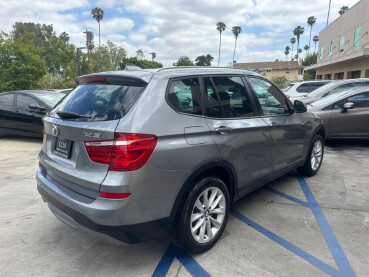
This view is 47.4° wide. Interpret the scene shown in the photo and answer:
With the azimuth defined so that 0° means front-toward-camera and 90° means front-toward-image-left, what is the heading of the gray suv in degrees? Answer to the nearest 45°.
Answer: approximately 225°

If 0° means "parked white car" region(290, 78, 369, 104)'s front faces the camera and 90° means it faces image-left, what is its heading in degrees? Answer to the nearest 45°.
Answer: approximately 45°

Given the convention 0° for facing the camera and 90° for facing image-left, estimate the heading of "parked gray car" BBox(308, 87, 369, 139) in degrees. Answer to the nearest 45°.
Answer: approximately 45°

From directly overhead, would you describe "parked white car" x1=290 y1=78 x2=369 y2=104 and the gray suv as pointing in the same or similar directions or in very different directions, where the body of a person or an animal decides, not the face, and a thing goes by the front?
very different directions

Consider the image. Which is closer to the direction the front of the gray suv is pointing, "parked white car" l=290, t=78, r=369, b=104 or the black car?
the parked white car

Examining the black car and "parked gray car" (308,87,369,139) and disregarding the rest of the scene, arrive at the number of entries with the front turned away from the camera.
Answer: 0

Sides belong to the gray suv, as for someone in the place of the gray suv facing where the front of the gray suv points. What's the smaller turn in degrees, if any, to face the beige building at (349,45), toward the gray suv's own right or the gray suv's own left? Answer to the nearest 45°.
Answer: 0° — it already faces it

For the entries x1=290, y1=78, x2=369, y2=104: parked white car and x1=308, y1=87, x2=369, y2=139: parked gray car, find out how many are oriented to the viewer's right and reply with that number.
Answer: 0

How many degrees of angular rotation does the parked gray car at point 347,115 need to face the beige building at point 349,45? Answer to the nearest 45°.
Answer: approximately 135° to its right

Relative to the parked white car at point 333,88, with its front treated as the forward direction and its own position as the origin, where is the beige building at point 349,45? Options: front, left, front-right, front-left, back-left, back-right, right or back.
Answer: back-right

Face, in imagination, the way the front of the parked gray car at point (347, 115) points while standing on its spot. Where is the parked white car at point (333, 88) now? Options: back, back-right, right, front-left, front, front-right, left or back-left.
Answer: back-right

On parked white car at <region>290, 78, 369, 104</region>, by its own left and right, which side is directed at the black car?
front
